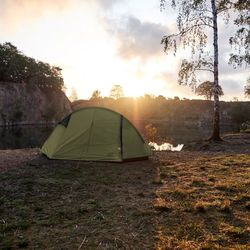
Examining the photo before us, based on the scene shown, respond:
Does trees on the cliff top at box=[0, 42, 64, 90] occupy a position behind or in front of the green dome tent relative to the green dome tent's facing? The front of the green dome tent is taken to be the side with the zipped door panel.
behind

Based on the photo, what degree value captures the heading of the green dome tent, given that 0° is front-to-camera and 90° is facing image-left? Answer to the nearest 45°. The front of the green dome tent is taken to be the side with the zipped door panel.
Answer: approximately 0°
